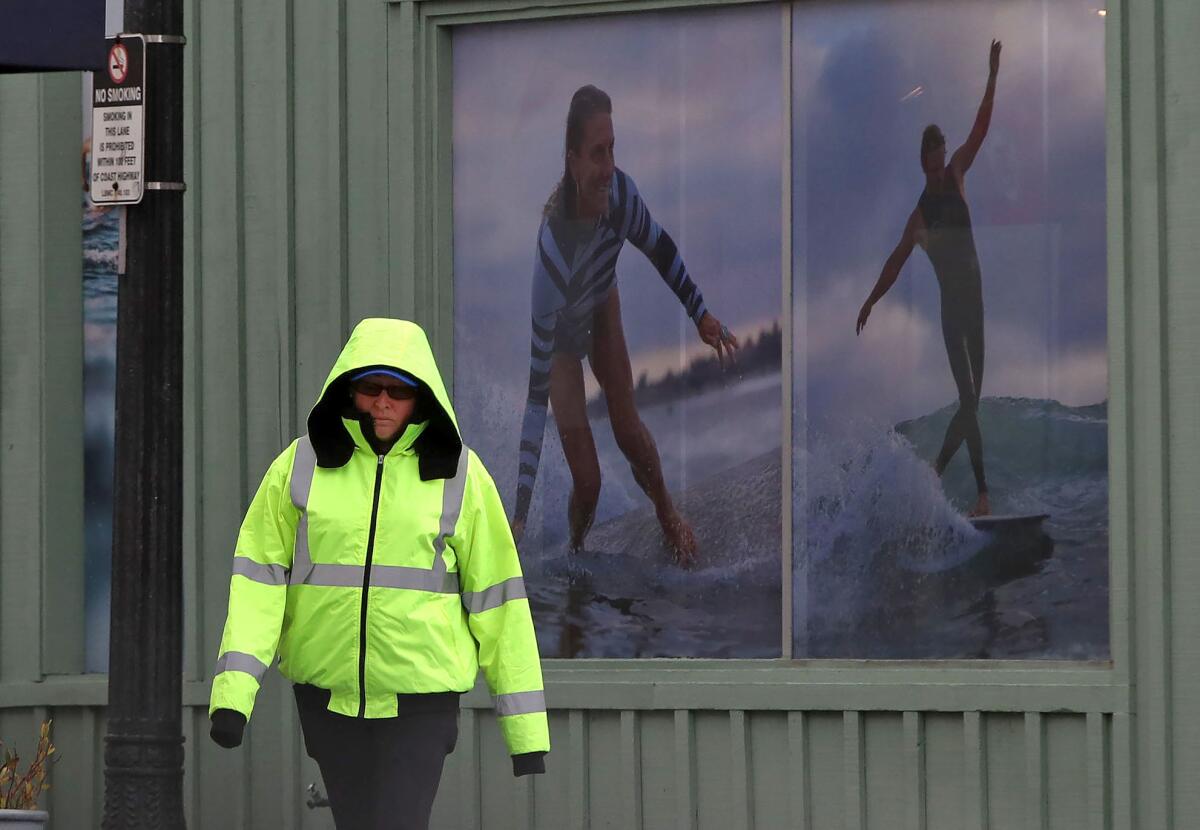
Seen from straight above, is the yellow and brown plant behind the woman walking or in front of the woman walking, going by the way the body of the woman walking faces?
behind

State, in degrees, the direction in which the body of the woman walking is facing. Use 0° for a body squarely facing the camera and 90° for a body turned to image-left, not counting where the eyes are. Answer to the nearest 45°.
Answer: approximately 0°
